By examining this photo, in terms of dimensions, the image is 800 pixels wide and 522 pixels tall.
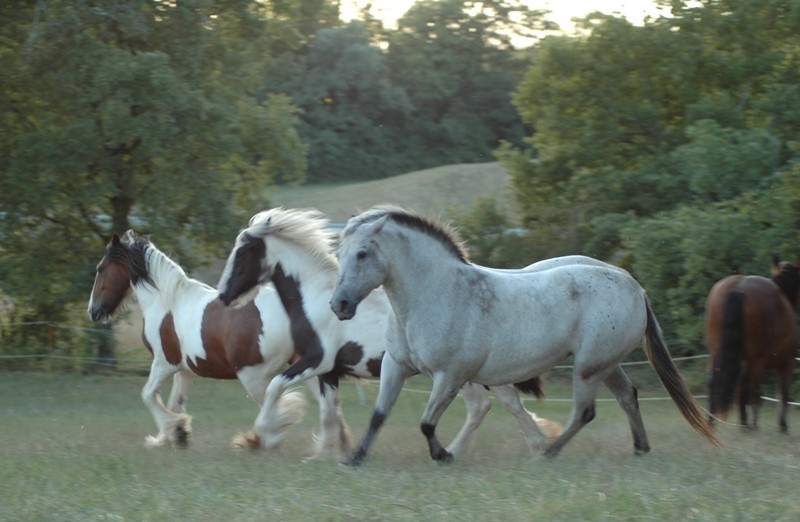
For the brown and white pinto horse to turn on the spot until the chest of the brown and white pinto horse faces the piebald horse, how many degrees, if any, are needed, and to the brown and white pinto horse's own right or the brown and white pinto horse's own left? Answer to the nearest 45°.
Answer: approximately 135° to the brown and white pinto horse's own left

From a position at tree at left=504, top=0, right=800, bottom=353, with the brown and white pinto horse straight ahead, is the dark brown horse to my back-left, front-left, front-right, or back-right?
front-left

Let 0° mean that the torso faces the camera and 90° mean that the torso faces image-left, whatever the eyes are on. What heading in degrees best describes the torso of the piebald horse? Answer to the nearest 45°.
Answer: approximately 90°

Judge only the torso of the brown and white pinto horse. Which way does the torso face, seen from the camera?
to the viewer's left

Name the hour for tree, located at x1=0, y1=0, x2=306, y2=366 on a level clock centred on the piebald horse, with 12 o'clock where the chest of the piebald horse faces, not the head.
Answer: The tree is roughly at 2 o'clock from the piebald horse.

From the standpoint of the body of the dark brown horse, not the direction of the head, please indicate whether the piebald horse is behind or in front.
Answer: behind

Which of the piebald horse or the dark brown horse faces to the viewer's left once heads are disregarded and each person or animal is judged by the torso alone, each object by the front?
the piebald horse

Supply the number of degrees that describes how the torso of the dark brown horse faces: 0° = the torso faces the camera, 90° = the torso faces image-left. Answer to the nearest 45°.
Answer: approximately 225°

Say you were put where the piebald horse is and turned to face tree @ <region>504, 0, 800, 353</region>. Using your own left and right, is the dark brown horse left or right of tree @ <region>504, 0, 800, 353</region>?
right

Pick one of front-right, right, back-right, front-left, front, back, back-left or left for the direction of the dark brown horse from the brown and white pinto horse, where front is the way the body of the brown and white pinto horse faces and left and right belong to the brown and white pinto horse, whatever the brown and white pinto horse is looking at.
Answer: back

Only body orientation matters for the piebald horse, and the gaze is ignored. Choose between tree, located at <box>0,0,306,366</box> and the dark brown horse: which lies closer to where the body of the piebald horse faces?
the tree

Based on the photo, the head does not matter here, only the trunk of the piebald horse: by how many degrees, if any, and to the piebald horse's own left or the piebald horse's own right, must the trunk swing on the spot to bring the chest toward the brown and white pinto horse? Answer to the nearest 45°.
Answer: approximately 45° to the piebald horse's own right

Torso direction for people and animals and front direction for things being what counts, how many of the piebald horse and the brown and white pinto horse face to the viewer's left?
2

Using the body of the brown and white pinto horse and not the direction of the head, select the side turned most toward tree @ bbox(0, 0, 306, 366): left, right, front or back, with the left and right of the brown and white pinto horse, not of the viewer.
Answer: right

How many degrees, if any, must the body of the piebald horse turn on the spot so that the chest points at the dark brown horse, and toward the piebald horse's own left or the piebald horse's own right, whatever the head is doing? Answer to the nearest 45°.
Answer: approximately 180°
